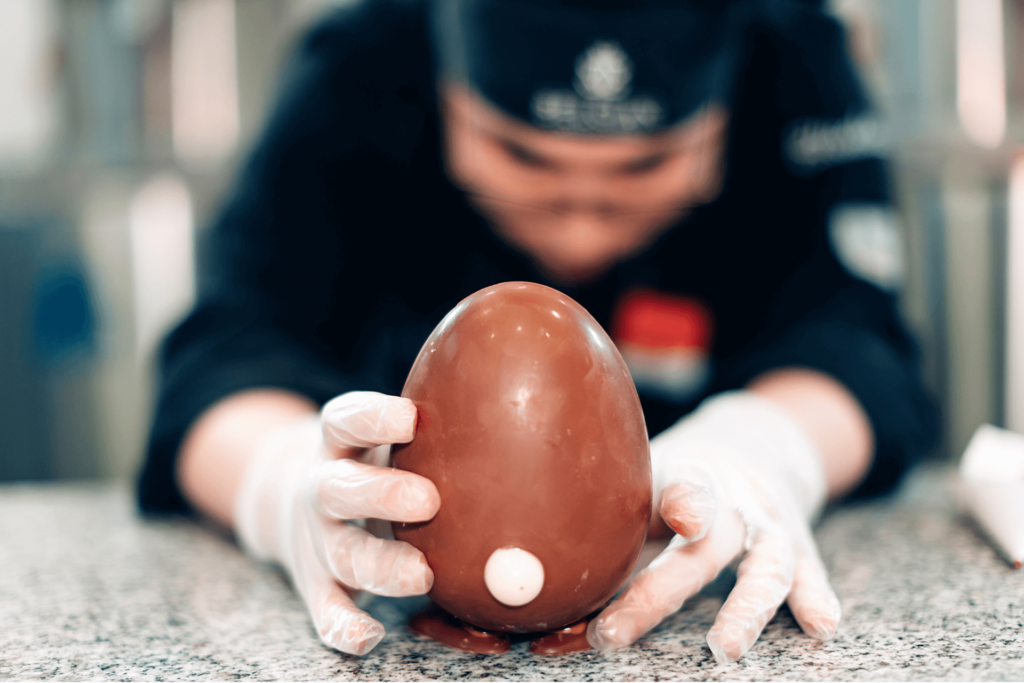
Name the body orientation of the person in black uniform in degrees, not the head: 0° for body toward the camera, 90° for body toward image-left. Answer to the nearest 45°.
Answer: approximately 0°

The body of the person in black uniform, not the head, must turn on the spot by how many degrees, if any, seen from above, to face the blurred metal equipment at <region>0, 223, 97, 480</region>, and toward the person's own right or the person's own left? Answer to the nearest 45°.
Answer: approximately 135° to the person's own right
